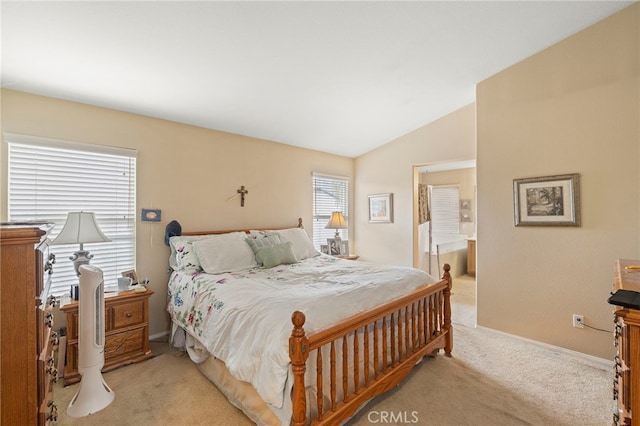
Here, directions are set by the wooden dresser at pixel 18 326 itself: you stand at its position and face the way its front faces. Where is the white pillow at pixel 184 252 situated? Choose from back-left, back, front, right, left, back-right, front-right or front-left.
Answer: front-left

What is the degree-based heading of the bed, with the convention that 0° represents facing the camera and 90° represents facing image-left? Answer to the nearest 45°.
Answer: approximately 315°

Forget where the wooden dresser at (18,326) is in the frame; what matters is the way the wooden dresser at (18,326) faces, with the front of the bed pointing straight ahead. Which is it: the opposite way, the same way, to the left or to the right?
to the left

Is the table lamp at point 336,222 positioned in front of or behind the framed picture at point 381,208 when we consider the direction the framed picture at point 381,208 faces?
in front

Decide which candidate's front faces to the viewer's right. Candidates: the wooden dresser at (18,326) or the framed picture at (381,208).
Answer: the wooden dresser

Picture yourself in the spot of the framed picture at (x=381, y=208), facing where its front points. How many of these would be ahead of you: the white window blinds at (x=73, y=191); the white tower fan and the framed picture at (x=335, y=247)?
3

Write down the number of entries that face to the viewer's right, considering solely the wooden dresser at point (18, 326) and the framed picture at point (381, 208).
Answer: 1

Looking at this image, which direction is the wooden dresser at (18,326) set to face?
to the viewer's right

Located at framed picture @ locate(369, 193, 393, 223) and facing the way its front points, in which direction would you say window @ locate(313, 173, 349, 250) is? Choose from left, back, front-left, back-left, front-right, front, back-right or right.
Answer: front-right

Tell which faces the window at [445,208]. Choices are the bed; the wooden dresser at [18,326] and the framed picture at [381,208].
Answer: the wooden dresser

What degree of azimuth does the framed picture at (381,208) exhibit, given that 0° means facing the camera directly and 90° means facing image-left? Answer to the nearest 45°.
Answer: approximately 45°

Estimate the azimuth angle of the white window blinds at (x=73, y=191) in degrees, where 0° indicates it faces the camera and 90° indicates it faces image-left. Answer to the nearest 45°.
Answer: approximately 315°
